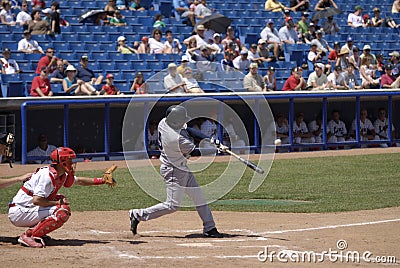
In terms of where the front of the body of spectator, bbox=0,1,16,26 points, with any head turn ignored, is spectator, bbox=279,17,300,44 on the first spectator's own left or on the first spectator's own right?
on the first spectator's own left

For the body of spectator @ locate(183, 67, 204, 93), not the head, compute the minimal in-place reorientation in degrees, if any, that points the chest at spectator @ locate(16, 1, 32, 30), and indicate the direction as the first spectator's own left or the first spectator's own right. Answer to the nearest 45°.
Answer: approximately 180°

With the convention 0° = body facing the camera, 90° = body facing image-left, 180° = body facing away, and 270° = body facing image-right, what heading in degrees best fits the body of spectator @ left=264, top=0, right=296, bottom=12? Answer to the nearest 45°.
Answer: approximately 315°

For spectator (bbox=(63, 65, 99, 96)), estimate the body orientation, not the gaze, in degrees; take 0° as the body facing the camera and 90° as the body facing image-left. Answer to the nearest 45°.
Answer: approximately 315°

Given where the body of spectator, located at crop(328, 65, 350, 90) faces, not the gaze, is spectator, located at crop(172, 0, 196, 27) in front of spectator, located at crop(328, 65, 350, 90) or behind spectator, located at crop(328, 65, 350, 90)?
behind

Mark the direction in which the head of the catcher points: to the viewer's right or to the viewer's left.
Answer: to the viewer's right
